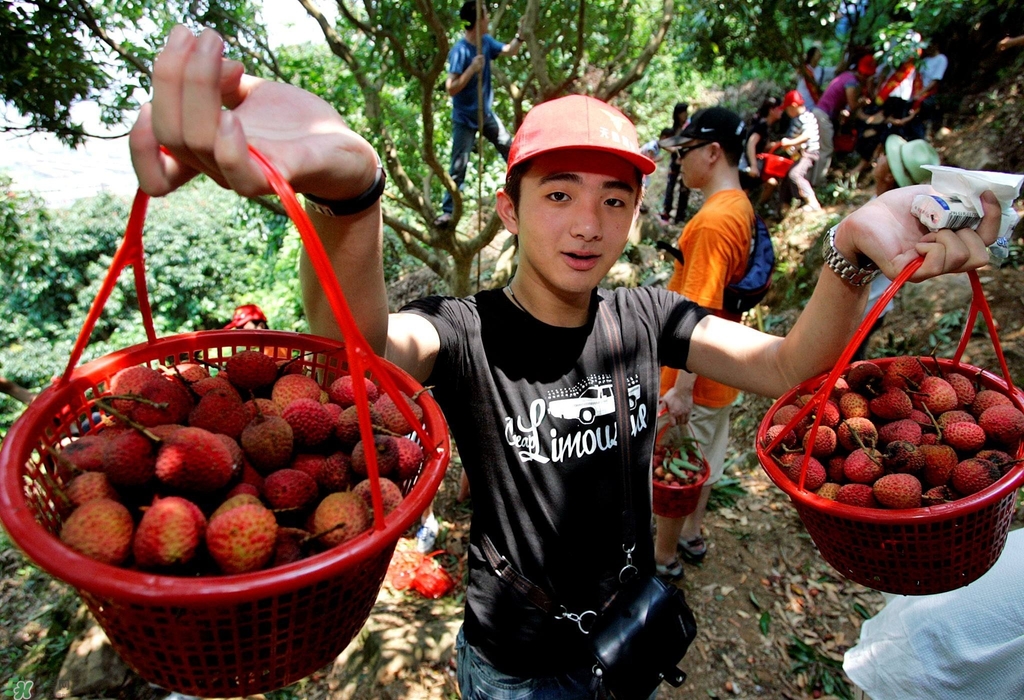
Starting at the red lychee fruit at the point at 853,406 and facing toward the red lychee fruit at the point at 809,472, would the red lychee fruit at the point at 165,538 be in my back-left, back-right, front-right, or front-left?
front-right

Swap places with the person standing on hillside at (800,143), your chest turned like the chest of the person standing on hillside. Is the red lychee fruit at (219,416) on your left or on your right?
on your left

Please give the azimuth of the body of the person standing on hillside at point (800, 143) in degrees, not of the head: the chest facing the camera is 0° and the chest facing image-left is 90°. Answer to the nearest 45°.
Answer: approximately 90°

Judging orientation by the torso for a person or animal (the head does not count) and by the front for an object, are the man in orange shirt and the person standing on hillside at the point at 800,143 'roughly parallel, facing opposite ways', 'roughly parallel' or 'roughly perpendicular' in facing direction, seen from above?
roughly parallel

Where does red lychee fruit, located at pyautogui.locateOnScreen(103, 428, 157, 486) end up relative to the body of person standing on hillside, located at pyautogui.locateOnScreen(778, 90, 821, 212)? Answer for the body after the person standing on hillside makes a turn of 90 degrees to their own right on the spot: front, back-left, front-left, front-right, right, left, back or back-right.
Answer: back

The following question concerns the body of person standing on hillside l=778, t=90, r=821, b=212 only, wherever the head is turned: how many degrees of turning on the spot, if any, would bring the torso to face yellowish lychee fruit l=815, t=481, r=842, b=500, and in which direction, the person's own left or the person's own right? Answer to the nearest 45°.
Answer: approximately 90° to the person's own left

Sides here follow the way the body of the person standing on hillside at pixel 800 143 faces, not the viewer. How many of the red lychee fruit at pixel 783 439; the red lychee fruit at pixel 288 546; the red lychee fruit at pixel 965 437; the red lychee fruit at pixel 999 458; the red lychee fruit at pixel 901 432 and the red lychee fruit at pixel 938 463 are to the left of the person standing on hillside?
6

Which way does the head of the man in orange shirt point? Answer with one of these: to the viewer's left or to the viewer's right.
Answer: to the viewer's left

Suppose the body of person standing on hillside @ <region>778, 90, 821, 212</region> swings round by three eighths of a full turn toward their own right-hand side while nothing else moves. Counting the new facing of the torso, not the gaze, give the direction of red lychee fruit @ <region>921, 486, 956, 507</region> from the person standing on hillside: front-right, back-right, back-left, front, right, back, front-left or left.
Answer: back-right

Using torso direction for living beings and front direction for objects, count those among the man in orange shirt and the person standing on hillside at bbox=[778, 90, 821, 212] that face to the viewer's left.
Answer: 2

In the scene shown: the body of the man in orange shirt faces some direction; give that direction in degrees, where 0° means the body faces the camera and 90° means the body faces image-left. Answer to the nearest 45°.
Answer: approximately 90°

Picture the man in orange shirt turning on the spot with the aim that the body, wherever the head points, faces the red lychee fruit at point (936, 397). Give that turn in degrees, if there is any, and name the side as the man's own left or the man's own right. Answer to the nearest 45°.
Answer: approximately 90° to the man's own left

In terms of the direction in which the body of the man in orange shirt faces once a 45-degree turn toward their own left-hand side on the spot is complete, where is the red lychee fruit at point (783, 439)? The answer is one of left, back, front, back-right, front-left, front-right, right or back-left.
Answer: front-left

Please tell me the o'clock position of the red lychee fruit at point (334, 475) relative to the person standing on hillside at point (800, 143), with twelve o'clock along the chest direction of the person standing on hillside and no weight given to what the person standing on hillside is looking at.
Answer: The red lychee fruit is roughly at 9 o'clock from the person standing on hillside.

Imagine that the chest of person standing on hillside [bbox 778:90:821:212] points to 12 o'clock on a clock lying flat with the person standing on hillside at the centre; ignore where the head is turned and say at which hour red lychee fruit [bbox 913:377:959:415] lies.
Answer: The red lychee fruit is roughly at 9 o'clock from the person standing on hillside.

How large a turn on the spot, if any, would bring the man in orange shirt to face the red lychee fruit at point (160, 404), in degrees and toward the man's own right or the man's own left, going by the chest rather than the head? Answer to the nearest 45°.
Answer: approximately 90° to the man's own left

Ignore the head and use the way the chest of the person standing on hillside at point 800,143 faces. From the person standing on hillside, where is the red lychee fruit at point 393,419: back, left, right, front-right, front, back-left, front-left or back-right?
left
